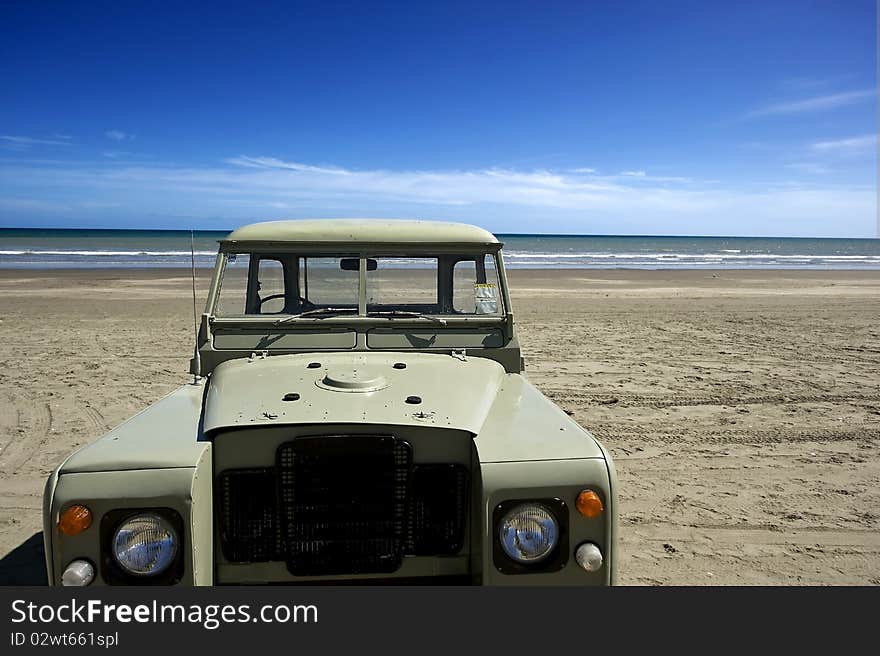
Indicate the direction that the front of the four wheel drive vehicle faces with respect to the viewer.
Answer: facing the viewer
